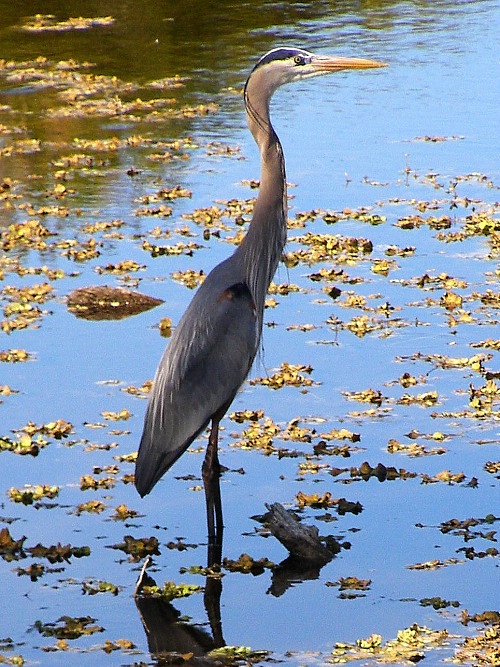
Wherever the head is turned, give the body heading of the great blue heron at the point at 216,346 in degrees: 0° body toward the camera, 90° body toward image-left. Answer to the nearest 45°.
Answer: approximately 270°
